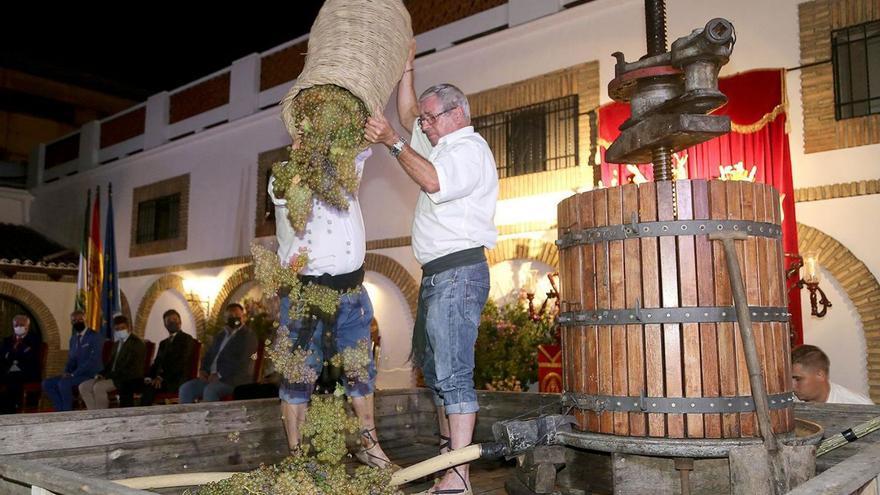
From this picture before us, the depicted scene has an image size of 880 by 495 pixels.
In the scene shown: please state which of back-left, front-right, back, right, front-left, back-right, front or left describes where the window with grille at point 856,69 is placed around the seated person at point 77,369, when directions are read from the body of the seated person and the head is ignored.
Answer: left

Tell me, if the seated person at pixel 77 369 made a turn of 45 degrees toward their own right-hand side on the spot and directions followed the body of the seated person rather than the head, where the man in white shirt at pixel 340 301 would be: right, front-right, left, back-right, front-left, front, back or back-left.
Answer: left

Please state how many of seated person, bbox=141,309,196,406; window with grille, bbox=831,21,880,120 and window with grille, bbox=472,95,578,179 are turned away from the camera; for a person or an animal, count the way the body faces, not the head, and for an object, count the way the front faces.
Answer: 0

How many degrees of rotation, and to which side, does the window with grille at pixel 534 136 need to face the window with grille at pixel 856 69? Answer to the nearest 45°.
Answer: approximately 90° to its left

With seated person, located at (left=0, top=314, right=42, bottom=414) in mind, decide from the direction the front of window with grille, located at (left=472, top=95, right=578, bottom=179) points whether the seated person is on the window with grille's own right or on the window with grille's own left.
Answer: on the window with grille's own right

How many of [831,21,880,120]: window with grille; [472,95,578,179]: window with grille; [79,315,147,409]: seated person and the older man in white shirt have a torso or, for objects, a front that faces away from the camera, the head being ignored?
0

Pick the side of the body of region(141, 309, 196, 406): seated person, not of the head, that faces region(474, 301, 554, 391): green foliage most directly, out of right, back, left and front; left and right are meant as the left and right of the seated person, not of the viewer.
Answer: left

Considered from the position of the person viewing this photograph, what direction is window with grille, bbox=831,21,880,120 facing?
facing the viewer and to the left of the viewer

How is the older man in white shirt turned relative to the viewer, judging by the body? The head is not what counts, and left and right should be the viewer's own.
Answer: facing to the left of the viewer

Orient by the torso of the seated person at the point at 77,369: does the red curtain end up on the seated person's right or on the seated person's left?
on the seated person's left

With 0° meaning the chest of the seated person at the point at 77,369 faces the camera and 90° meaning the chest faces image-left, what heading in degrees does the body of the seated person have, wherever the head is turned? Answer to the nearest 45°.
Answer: approximately 45°

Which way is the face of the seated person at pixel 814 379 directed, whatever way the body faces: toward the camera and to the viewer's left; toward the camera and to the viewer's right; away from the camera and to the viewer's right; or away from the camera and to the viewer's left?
toward the camera and to the viewer's left

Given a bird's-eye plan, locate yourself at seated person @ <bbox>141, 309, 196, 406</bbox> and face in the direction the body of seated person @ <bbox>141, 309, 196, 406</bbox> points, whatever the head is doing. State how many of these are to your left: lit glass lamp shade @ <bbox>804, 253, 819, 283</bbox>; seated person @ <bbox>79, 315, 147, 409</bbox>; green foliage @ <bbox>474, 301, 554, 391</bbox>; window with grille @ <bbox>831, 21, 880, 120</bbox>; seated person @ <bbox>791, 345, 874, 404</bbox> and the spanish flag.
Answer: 4

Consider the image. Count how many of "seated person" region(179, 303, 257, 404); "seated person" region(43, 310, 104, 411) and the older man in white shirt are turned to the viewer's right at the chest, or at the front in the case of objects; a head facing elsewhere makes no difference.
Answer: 0

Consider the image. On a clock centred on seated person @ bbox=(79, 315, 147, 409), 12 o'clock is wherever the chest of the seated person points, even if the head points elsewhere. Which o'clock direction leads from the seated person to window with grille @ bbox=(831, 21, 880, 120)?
The window with grille is roughly at 9 o'clock from the seated person.

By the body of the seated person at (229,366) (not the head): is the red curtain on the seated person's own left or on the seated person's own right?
on the seated person's own left

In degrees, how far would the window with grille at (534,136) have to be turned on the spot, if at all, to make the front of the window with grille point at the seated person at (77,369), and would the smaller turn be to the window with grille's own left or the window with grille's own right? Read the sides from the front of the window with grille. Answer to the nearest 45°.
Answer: approximately 45° to the window with grille's own right

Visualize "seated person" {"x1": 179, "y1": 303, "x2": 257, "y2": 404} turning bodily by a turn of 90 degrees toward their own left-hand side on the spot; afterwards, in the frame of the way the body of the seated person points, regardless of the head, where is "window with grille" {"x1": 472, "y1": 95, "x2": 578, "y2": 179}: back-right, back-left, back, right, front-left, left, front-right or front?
front-left

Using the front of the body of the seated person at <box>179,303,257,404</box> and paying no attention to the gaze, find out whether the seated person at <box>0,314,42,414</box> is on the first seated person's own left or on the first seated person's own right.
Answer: on the first seated person's own right
